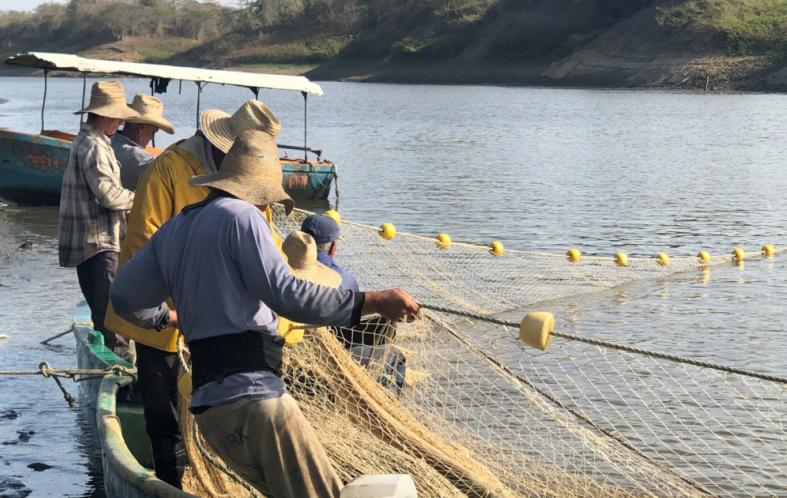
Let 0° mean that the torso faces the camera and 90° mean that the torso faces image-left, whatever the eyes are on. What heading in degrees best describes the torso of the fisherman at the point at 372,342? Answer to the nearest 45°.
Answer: approximately 270°

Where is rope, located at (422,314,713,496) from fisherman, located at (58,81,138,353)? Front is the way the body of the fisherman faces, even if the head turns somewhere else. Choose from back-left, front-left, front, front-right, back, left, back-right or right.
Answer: front-right

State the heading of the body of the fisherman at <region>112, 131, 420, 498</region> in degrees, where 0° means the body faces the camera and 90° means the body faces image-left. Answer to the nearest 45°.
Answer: approximately 225°

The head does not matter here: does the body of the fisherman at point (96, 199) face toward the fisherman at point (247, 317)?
no

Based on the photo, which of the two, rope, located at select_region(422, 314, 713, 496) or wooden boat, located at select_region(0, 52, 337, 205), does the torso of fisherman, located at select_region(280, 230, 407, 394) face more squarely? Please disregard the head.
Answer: the rope

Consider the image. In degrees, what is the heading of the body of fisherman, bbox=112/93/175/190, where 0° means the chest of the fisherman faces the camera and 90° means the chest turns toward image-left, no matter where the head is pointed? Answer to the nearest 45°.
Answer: approximately 270°

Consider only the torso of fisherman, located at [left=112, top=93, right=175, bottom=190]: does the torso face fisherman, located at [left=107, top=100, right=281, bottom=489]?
no

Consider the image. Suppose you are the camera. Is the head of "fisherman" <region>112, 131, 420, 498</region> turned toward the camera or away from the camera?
away from the camera

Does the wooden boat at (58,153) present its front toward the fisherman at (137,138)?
no

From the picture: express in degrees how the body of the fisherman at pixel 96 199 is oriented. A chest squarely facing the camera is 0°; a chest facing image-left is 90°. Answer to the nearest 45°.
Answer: approximately 270°
